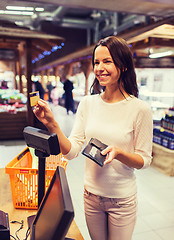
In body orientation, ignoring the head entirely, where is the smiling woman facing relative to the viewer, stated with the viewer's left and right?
facing the viewer and to the left of the viewer

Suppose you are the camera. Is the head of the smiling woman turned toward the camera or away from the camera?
toward the camera
